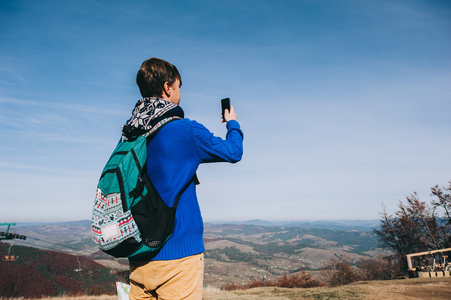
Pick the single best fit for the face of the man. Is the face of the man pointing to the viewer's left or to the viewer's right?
to the viewer's right

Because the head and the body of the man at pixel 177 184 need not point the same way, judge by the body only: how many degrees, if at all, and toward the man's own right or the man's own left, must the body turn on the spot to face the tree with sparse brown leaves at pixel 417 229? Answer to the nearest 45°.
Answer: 0° — they already face it

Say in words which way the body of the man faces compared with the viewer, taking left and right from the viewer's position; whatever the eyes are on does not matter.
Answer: facing away from the viewer and to the right of the viewer
